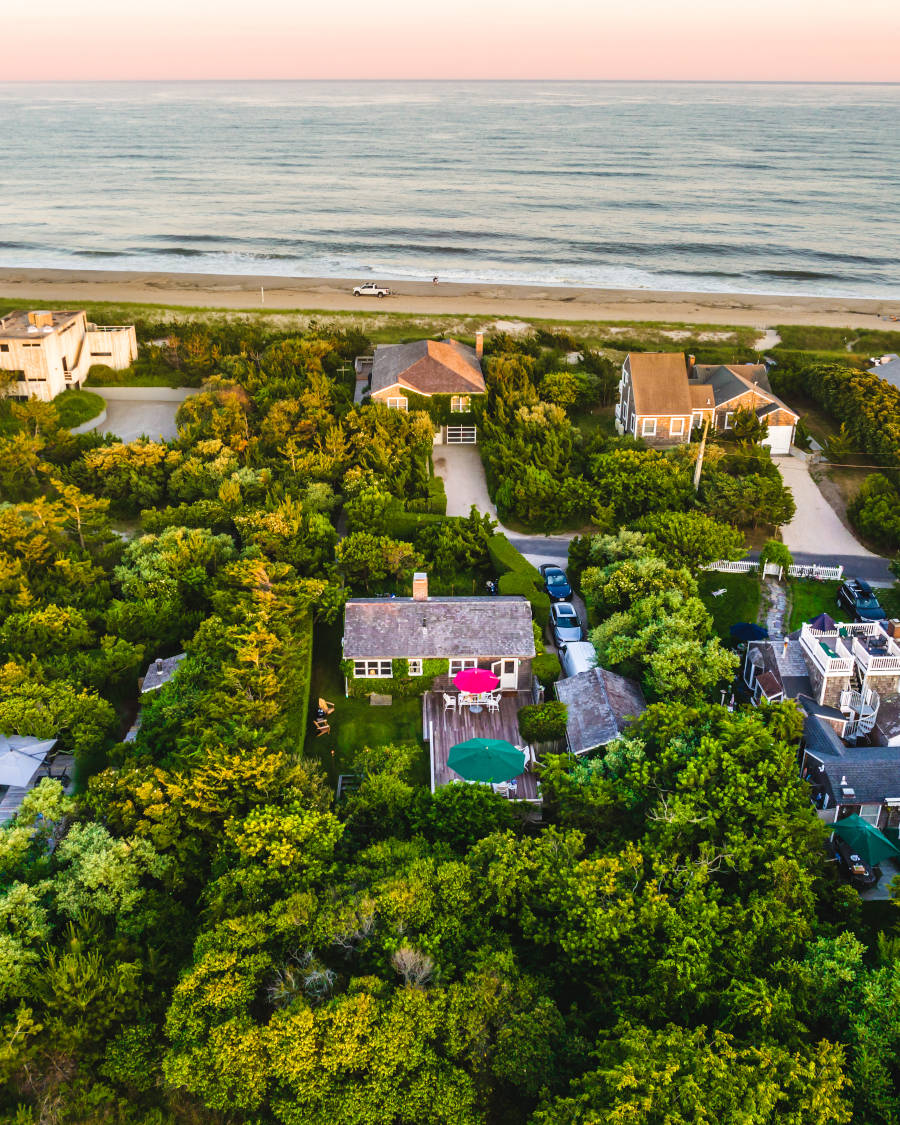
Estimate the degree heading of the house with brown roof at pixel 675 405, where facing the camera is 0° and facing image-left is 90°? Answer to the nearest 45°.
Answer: approximately 0°

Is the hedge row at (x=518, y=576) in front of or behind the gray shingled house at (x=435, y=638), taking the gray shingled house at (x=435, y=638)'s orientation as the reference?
behind

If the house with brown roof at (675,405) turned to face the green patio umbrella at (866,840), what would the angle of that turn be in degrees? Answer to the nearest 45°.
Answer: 0° — it already faces it

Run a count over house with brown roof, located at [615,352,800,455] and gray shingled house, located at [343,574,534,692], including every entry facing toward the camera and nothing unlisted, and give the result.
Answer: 2

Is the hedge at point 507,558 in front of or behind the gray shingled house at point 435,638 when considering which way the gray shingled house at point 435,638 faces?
behind

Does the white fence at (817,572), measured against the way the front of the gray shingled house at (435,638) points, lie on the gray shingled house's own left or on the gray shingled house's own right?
on the gray shingled house's own left

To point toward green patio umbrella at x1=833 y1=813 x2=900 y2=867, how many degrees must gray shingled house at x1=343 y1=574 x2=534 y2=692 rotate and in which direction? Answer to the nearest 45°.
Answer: approximately 45° to its left
